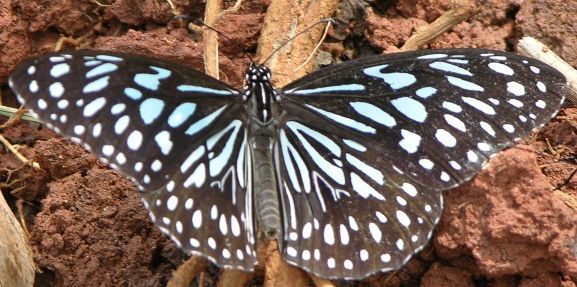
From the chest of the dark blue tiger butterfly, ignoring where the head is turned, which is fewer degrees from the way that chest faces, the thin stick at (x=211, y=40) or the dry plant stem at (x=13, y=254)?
the thin stick

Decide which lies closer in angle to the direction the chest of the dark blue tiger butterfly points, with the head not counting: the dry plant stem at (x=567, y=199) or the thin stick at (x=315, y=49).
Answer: the thin stick

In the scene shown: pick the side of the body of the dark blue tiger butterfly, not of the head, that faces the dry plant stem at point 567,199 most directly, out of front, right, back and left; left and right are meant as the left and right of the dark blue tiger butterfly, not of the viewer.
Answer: right

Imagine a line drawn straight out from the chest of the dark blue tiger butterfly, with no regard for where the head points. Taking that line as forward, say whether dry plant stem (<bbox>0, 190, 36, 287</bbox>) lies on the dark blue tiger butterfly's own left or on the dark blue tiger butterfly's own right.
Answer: on the dark blue tiger butterfly's own left

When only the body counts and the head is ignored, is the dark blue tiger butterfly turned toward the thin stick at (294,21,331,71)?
yes

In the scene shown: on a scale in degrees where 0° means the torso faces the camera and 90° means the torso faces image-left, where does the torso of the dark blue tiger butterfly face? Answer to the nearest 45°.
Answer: approximately 180°

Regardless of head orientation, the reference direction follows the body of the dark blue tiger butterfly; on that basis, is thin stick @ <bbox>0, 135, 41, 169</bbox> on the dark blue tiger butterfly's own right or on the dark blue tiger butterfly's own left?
on the dark blue tiger butterfly's own left

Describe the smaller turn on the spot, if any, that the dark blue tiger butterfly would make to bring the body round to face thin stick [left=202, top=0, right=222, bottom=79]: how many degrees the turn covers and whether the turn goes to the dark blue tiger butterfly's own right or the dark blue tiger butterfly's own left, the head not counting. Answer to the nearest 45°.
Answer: approximately 45° to the dark blue tiger butterfly's own left

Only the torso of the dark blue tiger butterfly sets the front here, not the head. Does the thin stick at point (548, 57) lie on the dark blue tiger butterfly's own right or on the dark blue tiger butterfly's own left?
on the dark blue tiger butterfly's own right
